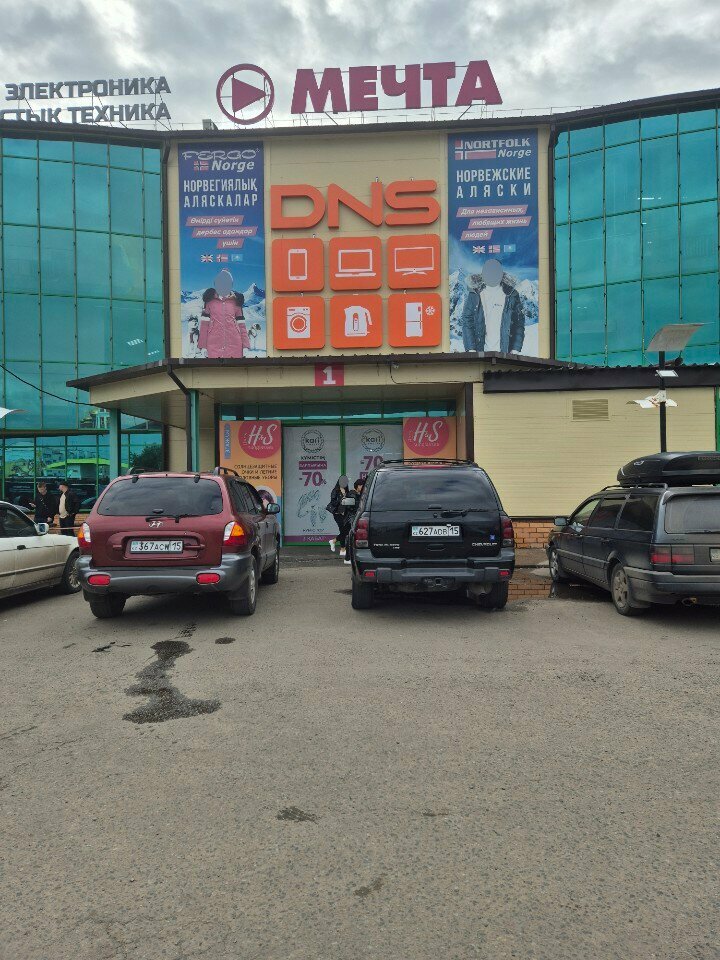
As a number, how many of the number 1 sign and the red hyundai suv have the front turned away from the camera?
1

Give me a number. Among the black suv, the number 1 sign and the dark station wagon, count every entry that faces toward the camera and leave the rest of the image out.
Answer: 1

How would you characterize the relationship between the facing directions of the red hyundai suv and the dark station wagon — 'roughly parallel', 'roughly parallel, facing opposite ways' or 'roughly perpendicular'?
roughly parallel

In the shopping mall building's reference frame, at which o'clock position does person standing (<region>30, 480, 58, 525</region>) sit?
The person standing is roughly at 2 o'clock from the shopping mall building.

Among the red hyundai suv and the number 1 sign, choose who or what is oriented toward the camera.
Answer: the number 1 sign

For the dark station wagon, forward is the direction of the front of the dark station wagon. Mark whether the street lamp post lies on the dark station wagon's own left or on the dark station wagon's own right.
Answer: on the dark station wagon's own right

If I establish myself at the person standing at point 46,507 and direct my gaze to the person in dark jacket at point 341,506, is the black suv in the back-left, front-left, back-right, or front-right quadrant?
front-right

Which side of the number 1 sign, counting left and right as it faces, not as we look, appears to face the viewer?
front

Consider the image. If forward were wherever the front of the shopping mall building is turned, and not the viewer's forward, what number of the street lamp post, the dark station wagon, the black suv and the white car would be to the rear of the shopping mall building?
0

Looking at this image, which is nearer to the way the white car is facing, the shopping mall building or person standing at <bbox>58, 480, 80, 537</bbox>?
the shopping mall building

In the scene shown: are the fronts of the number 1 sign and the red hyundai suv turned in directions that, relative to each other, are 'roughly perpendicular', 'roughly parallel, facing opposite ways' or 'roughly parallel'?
roughly parallel, facing opposite ways

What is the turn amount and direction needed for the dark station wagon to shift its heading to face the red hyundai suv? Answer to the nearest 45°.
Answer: approximately 90° to its left

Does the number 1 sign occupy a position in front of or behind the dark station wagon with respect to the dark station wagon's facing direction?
in front

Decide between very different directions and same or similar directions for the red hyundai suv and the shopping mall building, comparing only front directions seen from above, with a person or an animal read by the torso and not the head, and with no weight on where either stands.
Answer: very different directions

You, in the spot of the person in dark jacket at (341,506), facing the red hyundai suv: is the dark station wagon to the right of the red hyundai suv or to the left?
left

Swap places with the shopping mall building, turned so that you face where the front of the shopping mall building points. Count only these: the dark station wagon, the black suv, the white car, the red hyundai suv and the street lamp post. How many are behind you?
0

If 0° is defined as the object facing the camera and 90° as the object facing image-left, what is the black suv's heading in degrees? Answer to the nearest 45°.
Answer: approximately 180°

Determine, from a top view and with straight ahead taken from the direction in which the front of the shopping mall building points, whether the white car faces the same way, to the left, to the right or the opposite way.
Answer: the opposite way

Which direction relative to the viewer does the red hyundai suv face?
away from the camera

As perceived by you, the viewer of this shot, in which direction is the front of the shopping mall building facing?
facing the viewer

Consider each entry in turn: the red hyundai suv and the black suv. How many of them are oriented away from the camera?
2

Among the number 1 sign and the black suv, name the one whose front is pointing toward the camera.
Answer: the number 1 sign

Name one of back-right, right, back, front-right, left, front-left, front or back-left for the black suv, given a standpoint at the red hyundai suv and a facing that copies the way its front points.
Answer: right

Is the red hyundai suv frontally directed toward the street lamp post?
no
